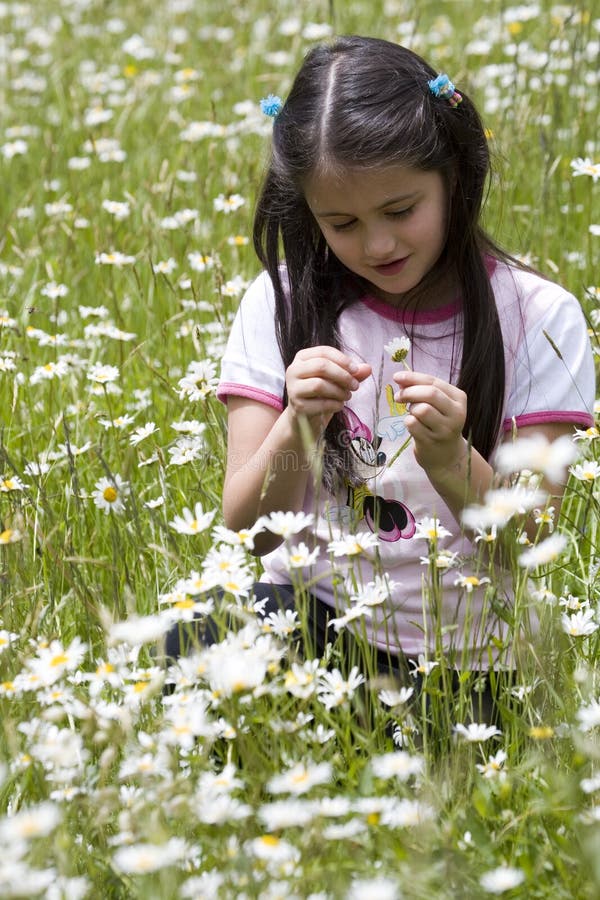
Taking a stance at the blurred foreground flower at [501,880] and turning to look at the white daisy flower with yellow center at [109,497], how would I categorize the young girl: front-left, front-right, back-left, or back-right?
front-right

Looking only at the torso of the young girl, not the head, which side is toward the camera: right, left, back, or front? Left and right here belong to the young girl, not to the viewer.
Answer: front

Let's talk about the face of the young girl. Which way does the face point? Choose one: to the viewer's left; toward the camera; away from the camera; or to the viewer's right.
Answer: toward the camera

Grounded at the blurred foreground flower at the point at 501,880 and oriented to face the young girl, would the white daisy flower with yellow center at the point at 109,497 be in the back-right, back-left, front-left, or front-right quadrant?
front-left

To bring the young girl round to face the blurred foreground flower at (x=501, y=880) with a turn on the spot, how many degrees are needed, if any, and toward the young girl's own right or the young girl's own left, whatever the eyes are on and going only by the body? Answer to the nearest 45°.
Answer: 0° — they already face it

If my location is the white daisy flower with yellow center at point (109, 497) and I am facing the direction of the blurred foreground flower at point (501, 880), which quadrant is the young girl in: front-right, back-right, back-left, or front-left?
front-left
